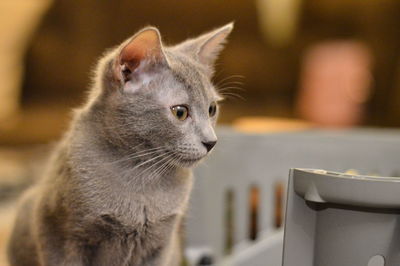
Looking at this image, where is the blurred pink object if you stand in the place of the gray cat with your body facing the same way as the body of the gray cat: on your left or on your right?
on your left

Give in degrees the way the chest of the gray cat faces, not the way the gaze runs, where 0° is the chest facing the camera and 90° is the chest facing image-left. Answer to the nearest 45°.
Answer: approximately 315°
